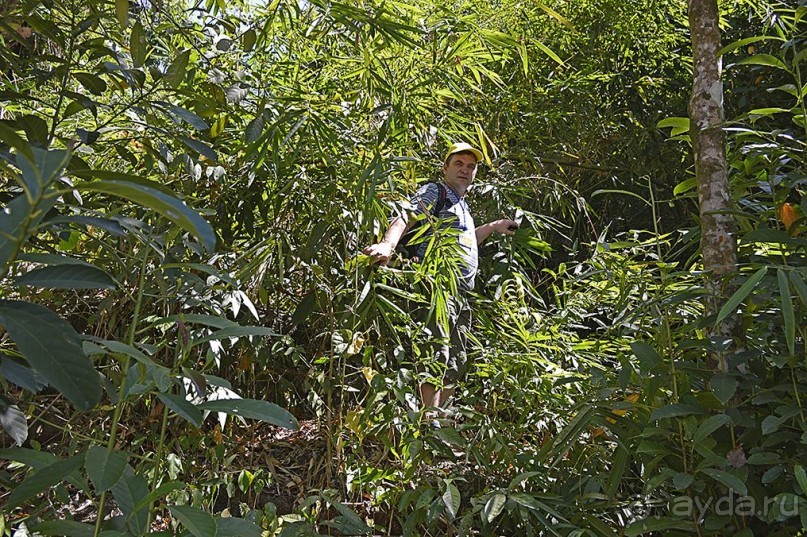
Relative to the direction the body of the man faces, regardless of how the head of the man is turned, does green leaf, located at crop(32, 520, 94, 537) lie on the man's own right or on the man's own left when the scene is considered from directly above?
on the man's own right

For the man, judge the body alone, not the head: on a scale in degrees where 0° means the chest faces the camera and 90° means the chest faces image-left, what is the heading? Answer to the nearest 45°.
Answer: approximately 315°

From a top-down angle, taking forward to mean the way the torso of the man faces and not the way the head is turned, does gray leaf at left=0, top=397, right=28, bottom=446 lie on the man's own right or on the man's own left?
on the man's own right

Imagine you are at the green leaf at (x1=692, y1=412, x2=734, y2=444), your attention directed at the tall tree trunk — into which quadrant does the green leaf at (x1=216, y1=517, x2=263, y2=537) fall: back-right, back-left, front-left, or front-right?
back-left

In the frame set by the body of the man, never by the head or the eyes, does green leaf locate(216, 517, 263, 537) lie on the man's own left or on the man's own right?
on the man's own right

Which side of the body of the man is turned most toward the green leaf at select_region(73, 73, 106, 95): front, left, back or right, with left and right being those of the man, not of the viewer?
right

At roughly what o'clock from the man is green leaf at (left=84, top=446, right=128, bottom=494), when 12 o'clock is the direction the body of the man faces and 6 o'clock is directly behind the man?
The green leaf is roughly at 2 o'clock from the man.
